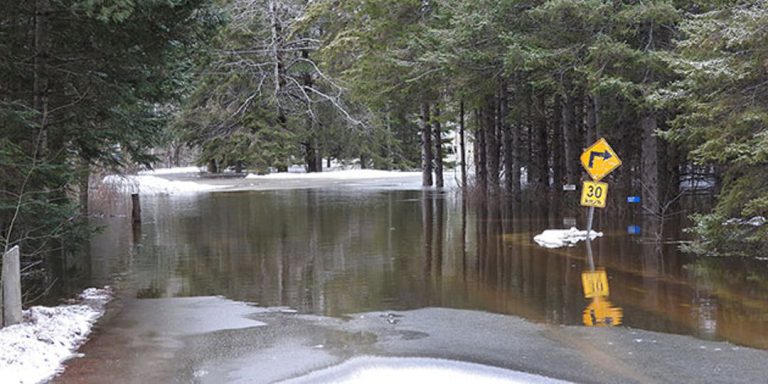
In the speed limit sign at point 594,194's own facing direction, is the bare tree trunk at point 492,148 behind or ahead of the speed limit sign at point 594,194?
behind

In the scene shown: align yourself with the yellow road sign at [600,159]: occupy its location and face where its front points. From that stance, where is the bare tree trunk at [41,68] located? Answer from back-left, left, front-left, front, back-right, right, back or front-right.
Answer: front-right

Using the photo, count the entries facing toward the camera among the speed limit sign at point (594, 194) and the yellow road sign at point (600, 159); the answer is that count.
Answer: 2

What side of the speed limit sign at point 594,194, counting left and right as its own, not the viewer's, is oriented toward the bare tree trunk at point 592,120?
back

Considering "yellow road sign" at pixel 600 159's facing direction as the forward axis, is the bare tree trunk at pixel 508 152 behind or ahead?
behind

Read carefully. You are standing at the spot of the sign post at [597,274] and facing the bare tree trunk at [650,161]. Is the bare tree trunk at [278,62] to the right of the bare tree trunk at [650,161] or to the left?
left

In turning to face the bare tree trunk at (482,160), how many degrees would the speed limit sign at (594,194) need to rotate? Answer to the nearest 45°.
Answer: approximately 180°

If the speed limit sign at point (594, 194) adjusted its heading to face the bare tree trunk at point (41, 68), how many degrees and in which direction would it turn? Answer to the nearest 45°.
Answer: approximately 45° to its right

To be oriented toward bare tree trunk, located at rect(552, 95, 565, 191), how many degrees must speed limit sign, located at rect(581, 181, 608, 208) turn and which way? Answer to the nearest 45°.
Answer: approximately 180°

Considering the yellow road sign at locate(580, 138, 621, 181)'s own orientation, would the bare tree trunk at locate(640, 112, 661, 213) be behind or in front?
behind

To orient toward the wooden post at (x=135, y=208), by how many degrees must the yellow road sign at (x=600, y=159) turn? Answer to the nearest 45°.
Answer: approximately 90° to its right

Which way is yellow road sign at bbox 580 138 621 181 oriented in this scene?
toward the camera
